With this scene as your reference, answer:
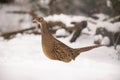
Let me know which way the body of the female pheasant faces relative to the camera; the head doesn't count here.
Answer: to the viewer's left
